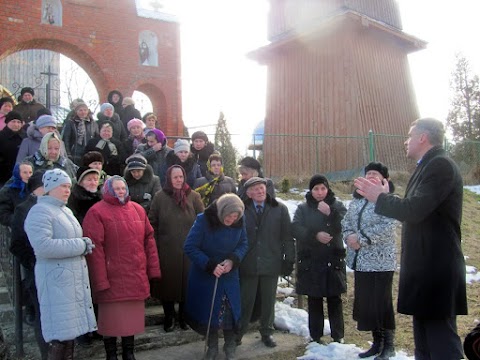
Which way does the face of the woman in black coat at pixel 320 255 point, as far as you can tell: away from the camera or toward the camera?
toward the camera

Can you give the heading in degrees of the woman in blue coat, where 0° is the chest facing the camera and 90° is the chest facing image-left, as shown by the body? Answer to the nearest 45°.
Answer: approximately 315°

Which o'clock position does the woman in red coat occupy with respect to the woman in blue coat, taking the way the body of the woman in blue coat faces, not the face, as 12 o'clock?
The woman in red coat is roughly at 4 o'clock from the woman in blue coat.

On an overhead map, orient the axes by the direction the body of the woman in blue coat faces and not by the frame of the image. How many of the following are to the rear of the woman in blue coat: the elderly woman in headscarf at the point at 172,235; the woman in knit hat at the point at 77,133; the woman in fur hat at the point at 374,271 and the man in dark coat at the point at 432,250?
2

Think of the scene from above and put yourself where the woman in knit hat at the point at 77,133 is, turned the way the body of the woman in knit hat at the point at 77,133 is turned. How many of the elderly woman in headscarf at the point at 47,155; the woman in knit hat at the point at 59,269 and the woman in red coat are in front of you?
3

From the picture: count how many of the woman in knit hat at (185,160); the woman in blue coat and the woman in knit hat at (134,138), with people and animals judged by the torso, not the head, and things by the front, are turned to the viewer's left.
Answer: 0

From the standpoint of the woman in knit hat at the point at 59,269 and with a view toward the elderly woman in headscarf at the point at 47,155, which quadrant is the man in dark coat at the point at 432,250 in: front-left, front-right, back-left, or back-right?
back-right

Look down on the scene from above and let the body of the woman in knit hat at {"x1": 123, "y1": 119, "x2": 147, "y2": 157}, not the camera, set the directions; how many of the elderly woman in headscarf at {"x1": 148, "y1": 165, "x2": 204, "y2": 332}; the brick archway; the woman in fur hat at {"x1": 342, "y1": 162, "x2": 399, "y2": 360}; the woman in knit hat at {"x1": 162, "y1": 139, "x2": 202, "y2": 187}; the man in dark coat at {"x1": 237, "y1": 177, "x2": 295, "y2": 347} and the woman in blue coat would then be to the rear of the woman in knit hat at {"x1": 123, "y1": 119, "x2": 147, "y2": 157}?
1

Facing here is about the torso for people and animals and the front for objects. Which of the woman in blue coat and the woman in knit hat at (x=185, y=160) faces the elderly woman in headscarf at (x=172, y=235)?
the woman in knit hat

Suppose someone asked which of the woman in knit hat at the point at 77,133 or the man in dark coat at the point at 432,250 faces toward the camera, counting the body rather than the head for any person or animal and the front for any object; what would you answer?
the woman in knit hat

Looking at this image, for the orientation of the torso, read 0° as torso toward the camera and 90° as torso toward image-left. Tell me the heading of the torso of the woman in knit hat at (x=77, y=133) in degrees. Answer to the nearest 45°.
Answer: approximately 0°

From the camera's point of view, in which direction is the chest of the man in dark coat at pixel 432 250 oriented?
to the viewer's left

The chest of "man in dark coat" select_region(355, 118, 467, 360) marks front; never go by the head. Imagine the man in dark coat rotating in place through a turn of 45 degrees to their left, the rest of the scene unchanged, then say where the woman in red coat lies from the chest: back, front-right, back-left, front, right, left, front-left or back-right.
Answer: front-right

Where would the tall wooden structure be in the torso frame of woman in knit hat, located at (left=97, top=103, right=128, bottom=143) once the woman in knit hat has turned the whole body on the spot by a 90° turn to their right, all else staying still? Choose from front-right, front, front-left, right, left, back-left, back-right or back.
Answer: back-right

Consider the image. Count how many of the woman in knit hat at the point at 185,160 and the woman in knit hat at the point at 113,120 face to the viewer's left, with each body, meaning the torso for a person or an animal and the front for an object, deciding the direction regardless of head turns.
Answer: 0

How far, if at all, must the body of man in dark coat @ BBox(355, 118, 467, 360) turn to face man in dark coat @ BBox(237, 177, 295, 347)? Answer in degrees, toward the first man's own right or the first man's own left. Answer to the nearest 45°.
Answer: approximately 45° to the first man's own right

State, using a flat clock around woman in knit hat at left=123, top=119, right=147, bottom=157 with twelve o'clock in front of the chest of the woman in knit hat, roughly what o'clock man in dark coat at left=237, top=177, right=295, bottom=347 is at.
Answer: The man in dark coat is roughly at 11 o'clock from the woman in knit hat.

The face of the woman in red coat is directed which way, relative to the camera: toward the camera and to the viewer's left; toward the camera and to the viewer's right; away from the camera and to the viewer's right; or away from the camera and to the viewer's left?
toward the camera and to the viewer's right

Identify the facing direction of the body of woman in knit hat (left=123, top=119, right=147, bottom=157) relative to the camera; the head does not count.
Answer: toward the camera
